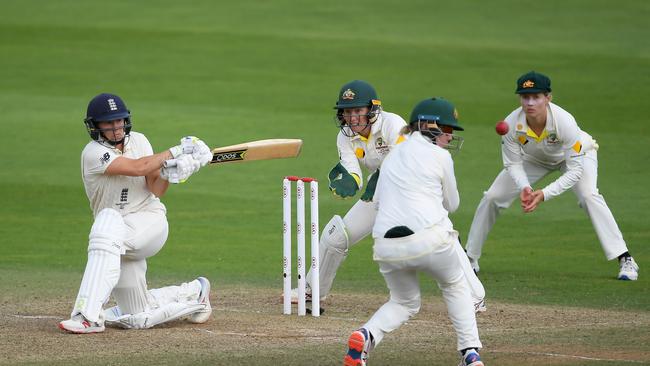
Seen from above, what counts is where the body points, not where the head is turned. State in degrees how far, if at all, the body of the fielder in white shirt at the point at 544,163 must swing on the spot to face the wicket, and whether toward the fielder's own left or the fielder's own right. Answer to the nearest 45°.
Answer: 0° — they already face it

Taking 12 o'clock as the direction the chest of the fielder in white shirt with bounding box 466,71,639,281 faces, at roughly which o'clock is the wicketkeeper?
The wicketkeeper is roughly at 12 o'clock from the fielder in white shirt.

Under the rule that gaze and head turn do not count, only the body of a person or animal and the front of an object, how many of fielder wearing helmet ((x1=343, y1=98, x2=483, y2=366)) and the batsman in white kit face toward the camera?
1

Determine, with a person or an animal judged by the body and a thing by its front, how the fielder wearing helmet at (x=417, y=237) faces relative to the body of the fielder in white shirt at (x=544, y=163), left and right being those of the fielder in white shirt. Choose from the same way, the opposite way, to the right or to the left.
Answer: the opposite way

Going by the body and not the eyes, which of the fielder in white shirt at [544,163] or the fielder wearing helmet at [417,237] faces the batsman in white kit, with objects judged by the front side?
the fielder in white shirt

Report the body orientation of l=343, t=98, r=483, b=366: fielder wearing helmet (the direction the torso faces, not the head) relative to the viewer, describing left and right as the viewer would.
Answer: facing away from the viewer and to the right of the viewer

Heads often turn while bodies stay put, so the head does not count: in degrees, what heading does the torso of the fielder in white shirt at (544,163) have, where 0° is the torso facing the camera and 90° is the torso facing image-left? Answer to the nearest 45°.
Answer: approximately 45°

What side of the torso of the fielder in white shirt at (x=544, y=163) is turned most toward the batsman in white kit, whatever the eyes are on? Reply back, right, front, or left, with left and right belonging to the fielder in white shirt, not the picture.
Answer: front

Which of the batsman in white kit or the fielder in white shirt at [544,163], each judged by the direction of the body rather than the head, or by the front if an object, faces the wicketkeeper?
the fielder in white shirt

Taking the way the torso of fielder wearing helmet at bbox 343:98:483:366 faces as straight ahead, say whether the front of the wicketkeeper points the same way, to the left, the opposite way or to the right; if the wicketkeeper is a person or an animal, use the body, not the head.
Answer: the opposite way

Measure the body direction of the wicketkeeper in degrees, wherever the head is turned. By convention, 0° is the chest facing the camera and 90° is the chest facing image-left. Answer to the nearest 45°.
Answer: approximately 45°
